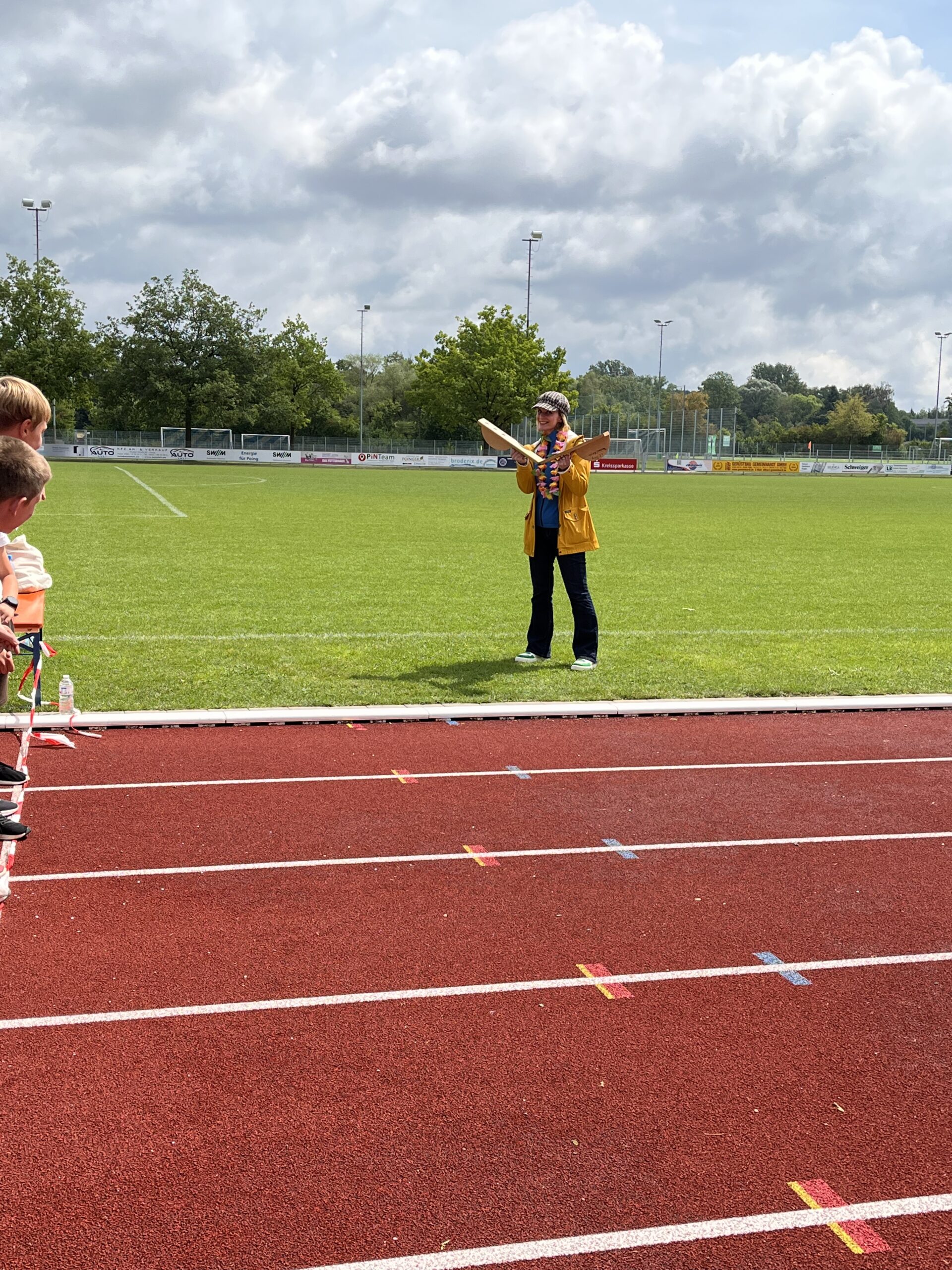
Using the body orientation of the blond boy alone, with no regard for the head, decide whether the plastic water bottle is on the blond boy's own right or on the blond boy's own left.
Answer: on the blond boy's own left

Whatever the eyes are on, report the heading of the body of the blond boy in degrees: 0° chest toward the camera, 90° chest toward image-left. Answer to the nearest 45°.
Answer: approximately 270°

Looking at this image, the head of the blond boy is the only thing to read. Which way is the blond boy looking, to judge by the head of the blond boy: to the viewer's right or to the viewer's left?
to the viewer's right
